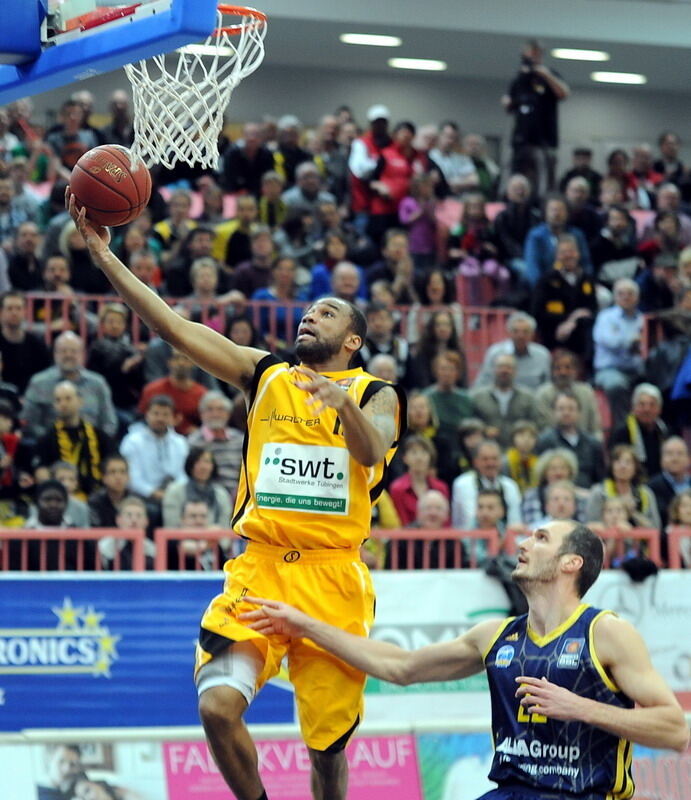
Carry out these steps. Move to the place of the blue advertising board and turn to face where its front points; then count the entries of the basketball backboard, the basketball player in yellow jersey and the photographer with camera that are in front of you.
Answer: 2

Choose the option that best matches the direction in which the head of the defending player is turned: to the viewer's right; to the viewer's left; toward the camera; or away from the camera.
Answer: to the viewer's left

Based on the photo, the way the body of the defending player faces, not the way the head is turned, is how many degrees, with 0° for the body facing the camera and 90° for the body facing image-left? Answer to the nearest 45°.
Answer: approximately 45°

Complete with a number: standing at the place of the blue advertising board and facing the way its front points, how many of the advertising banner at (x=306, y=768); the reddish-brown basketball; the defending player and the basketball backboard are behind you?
0

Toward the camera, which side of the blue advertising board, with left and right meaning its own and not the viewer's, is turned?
front

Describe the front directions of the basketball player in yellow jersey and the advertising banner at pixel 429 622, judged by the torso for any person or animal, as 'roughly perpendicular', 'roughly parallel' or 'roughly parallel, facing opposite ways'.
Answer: roughly parallel

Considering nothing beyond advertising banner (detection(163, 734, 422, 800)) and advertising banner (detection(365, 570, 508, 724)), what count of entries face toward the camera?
2

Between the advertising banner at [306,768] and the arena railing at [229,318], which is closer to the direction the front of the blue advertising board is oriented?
the advertising banner

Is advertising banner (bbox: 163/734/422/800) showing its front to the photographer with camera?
no

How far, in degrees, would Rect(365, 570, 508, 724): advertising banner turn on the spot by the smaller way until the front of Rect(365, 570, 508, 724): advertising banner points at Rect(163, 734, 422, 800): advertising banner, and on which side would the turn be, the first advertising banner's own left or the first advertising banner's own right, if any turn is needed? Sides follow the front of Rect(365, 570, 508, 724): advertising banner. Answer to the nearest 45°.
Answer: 0° — it already faces it

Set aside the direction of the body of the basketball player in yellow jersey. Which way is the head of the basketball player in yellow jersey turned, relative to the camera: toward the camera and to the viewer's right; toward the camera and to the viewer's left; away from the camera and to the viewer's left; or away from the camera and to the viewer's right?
toward the camera and to the viewer's left

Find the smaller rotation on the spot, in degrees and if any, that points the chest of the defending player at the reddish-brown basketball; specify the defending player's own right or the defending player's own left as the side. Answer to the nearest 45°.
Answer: approximately 90° to the defending player's own right

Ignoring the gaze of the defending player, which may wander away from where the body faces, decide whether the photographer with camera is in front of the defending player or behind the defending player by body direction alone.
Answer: behind

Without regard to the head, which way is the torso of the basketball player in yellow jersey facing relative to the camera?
toward the camera

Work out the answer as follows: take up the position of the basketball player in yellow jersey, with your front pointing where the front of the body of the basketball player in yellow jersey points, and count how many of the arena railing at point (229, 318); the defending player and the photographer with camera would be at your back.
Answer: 2

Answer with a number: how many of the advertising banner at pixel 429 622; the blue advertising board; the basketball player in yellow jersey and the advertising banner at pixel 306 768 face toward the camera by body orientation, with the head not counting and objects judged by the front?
4

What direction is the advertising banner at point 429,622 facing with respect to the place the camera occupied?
facing the viewer
